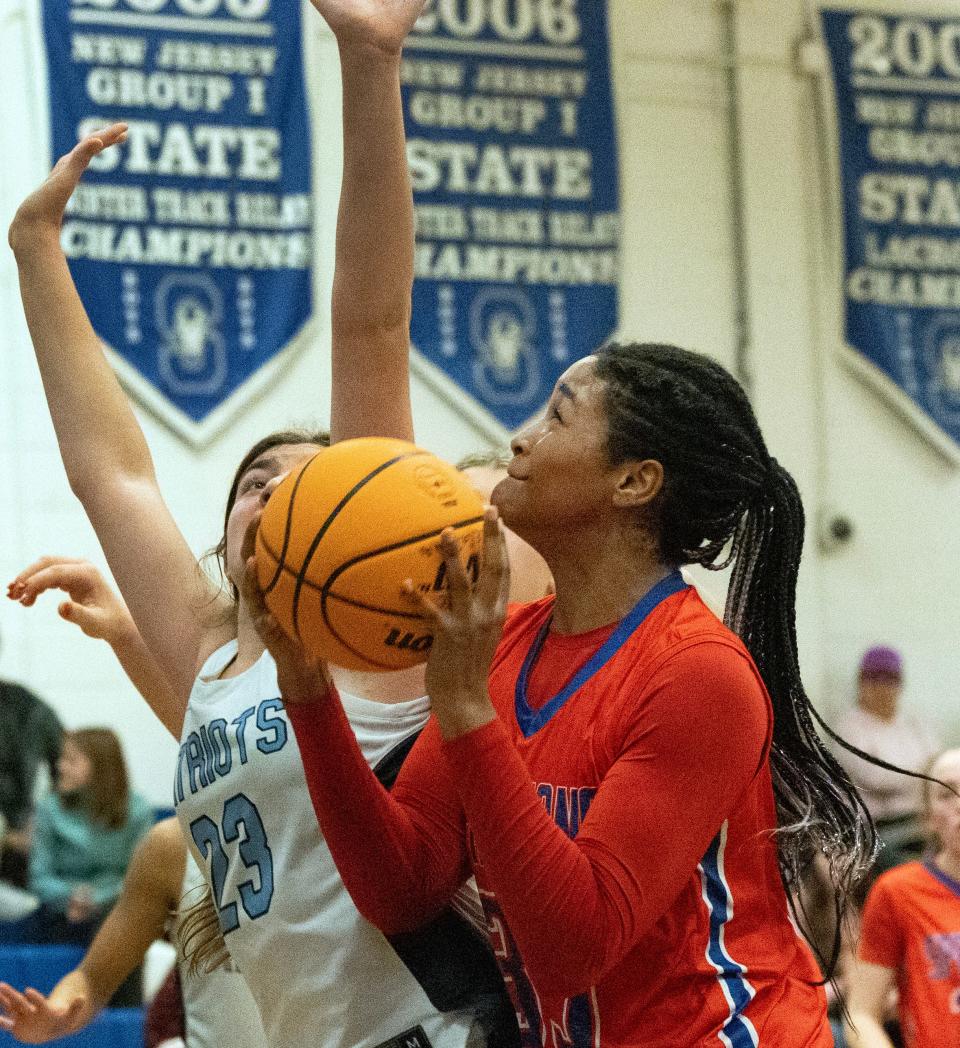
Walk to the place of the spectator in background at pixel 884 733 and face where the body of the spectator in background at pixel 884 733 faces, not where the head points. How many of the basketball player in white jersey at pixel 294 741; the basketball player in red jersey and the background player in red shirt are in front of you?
3

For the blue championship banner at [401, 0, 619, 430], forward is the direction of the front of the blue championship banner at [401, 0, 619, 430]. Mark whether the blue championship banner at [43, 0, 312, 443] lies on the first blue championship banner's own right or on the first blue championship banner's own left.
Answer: on the first blue championship banner's own right

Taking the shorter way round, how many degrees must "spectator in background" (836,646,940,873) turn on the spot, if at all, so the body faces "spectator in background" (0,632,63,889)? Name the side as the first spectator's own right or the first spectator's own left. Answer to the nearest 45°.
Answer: approximately 45° to the first spectator's own right
